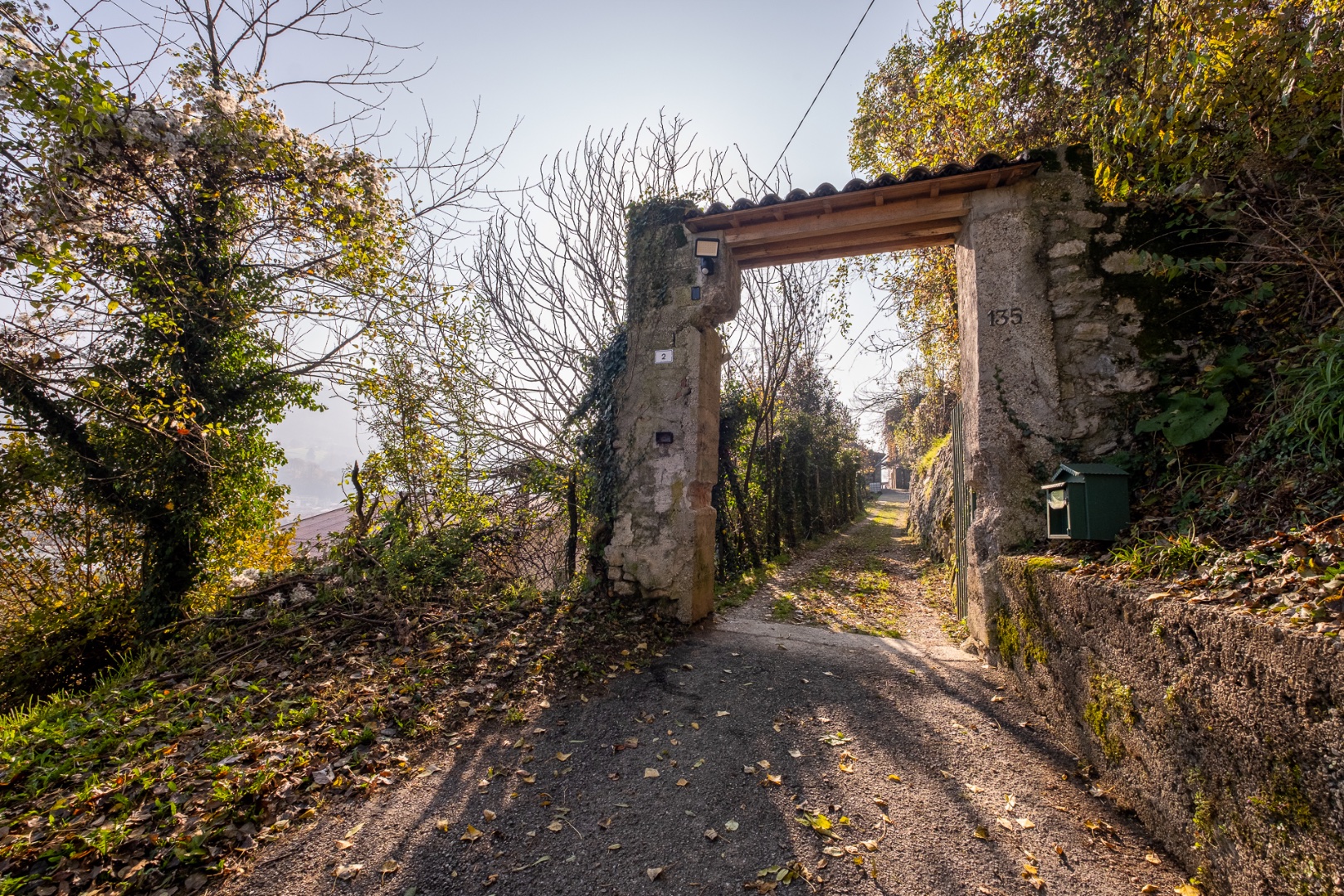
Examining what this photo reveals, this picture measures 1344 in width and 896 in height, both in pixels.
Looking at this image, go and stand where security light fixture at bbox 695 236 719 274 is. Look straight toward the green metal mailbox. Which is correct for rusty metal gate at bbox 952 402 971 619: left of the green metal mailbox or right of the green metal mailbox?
left

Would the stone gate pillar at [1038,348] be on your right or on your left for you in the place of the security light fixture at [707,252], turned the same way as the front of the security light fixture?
on your left

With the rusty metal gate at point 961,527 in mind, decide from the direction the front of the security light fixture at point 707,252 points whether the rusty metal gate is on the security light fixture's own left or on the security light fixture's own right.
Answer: on the security light fixture's own left

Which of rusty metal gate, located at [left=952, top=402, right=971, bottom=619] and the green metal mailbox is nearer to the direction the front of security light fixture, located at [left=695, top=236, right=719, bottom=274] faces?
the green metal mailbox

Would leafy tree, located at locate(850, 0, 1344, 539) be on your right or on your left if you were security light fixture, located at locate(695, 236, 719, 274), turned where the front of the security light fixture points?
on your left

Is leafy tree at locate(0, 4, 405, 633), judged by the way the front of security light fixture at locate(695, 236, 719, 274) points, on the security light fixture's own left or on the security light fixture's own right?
on the security light fixture's own right

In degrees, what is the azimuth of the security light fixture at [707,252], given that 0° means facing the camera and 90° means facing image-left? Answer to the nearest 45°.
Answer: approximately 0°
